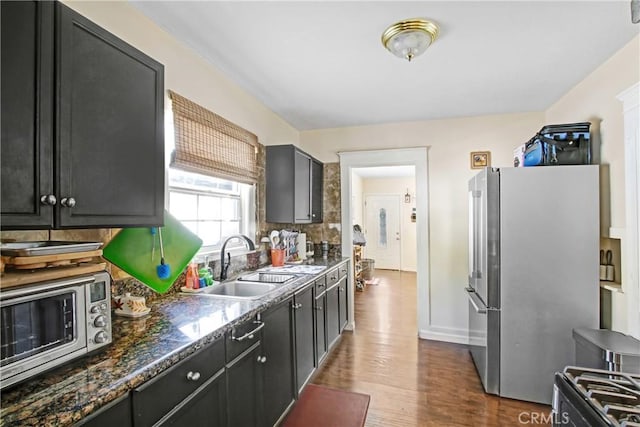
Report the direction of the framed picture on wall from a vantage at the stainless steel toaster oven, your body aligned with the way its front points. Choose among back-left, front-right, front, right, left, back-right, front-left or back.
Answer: front-left

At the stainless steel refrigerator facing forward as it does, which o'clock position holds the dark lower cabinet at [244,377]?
The dark lower cabinet is roughly at 10 o'clock from the stainless steel refrigerator.

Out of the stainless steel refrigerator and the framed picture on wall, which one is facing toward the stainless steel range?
the framed picture on wall

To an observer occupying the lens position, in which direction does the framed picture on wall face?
facing the viewer

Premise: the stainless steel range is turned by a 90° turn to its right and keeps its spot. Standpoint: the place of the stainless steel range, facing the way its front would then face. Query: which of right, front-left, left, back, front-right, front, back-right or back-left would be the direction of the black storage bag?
front-right

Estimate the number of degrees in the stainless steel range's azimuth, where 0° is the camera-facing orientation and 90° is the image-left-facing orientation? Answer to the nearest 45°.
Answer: approximately 45°

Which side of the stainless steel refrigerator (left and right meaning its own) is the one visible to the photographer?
left

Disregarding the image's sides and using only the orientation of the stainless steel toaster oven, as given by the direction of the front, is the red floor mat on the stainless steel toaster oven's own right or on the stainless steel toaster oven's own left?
on the stainless steel toaster oven's own left

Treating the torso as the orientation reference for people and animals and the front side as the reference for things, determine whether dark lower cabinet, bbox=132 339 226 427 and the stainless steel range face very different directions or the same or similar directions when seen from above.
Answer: very different directions

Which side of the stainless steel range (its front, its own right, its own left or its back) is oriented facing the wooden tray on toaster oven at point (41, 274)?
front

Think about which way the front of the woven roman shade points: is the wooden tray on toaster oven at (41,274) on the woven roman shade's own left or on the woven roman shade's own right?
on the woven roman shade's own right

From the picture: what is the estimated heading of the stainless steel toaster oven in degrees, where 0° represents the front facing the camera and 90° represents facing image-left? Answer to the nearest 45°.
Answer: approximately 315°

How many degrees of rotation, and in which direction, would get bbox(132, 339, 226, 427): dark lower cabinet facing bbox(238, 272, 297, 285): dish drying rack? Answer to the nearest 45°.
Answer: approximately 90° to its left

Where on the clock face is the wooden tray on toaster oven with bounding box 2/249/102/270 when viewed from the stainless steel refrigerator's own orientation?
The wooden tray on toaster oven is roughly at 10 o'clock from the stainless steel refrigerator.

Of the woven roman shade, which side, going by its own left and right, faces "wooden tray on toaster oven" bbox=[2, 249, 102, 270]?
right

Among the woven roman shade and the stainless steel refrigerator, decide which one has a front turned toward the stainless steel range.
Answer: the woven roman shade

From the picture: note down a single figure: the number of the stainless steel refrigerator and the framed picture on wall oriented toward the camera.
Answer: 1

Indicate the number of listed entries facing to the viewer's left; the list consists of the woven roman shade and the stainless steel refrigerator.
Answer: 1

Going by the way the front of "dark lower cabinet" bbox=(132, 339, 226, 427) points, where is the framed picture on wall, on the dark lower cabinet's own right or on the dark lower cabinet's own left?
on the dark lower cabinet's own left
